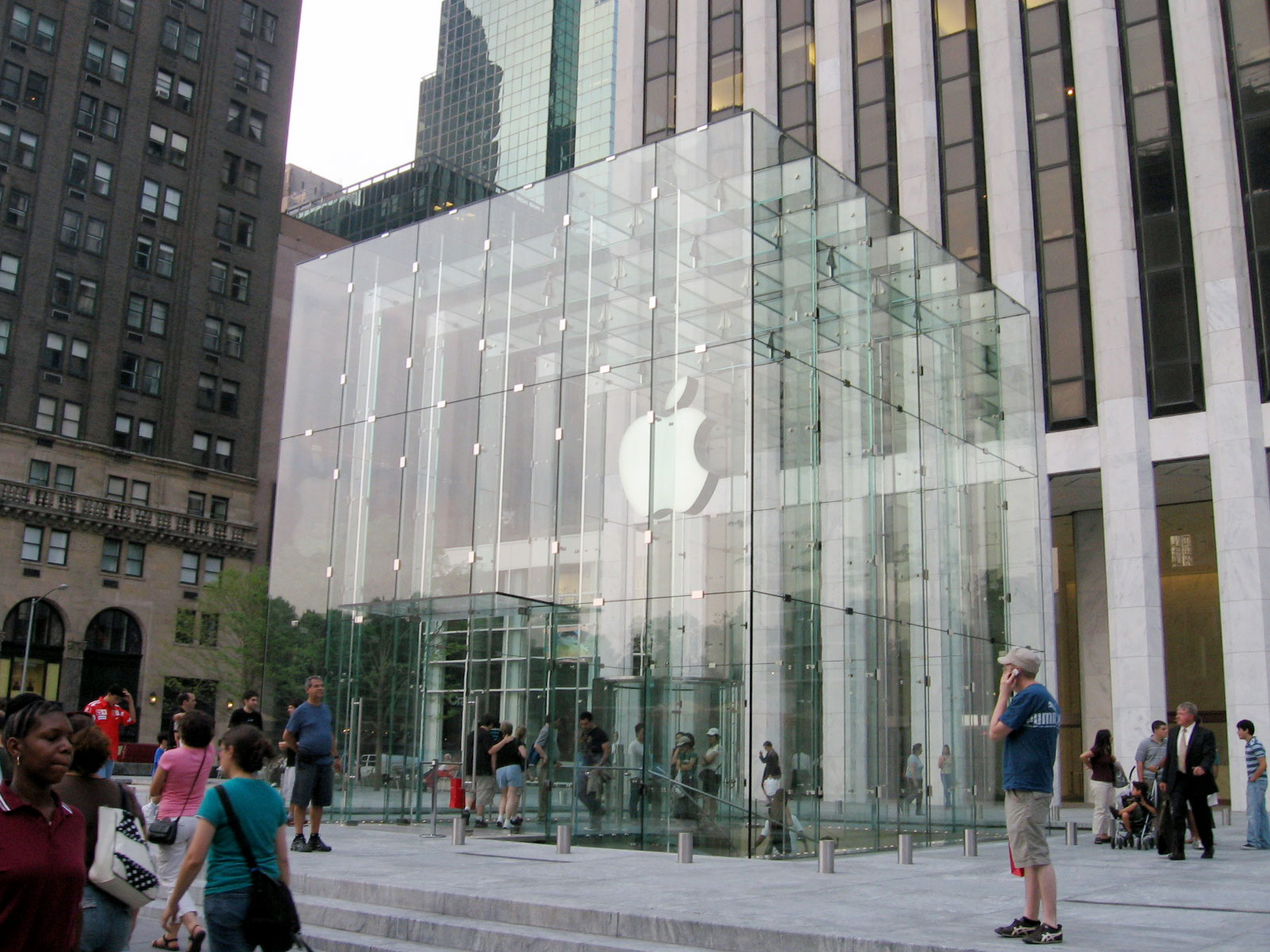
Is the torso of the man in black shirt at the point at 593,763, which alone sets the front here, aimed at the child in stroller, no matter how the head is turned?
no

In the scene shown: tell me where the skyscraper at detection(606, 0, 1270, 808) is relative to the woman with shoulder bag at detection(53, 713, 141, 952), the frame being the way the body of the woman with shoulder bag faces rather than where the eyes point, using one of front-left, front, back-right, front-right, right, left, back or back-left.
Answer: front-right

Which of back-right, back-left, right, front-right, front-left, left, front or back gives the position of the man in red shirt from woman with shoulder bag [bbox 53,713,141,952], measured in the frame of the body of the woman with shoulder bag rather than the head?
front

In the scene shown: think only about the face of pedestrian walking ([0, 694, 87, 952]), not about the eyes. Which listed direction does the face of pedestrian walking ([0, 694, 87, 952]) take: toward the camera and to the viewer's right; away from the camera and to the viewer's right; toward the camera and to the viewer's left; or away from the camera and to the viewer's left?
toward the camera and to the viewer's right

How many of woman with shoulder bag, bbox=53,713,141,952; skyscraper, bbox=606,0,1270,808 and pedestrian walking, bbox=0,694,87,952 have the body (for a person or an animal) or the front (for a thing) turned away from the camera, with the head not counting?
1

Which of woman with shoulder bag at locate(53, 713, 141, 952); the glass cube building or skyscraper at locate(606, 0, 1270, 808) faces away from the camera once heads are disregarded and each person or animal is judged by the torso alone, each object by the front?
the woman with shoulder bag

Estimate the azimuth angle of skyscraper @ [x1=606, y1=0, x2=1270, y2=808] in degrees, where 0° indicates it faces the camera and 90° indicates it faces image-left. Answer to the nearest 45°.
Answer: approximately 45°

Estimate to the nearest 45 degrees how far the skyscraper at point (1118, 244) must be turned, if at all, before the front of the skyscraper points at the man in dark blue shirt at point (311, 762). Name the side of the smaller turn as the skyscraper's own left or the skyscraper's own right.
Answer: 0° — it already faces them

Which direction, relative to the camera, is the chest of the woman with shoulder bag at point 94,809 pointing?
away from the camera

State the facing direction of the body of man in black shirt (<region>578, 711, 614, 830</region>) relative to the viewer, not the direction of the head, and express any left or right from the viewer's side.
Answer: facing the viewer and to the left of the viewer

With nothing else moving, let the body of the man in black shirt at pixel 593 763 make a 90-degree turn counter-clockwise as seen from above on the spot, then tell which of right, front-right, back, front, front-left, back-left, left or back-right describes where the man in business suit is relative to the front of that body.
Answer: front-left

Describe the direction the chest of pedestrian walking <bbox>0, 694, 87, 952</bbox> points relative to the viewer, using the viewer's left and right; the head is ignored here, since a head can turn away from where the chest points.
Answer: facing the viewer and to the right of the viewer

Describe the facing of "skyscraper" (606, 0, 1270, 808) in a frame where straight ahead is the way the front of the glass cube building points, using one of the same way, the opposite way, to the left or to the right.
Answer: the same way

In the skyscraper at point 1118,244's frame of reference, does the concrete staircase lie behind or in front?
in front

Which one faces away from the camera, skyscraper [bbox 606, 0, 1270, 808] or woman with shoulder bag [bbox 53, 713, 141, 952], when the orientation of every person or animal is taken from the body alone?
the woman with shoulder bag

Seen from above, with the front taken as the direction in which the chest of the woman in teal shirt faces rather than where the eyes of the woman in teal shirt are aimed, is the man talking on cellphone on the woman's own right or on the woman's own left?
on the woman's own right

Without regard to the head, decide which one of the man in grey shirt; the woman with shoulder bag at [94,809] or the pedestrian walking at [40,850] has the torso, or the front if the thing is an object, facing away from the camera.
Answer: the woman with shoulder bag

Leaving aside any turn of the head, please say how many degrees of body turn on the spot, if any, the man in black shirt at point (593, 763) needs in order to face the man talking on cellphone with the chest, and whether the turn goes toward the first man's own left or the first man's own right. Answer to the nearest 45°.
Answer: approximately 45° to the first man's own left

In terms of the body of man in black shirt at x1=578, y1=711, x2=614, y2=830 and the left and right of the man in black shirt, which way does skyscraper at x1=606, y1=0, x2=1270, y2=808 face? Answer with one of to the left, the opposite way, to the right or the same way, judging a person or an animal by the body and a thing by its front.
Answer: the same way

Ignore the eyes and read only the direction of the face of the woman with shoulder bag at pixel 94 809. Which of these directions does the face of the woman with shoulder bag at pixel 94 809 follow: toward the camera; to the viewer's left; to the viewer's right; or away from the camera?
away from the camera

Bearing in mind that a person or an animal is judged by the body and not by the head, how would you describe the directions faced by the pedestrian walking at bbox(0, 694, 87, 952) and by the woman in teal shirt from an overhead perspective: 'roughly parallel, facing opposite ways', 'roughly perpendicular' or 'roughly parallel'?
roughly parallel, facing opposite ways
